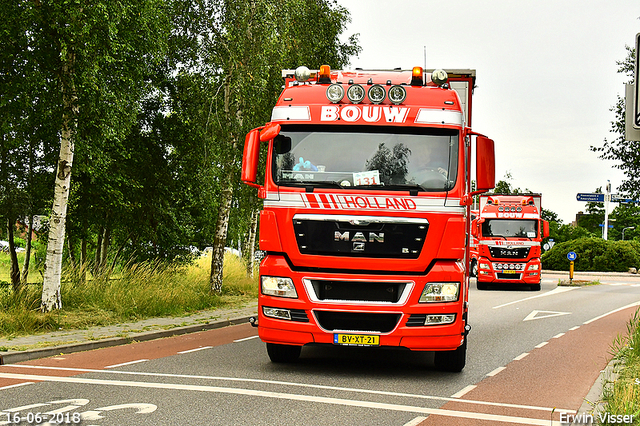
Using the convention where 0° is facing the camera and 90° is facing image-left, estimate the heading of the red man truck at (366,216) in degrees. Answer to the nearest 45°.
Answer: approximately 0°

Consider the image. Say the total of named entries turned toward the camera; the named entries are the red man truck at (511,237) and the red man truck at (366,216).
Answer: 2

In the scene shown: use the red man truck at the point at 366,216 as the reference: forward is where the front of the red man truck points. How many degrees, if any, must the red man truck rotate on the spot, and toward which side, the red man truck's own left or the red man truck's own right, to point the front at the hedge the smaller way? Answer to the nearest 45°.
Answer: approximately 180°

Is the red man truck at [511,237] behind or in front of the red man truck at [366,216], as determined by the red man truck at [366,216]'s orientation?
behind

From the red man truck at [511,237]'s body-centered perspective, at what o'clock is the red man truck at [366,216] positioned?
the red man truck at [366,216] is roughly at 12 o'clock from the red man truck at [511,237].

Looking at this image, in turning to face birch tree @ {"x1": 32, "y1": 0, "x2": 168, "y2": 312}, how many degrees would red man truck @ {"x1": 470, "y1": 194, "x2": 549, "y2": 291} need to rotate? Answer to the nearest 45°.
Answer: approximately 45° to its right

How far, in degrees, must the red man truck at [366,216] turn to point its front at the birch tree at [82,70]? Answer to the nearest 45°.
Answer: approximately 135° to its right

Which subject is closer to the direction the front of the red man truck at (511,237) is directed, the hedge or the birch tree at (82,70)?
the birch tree
